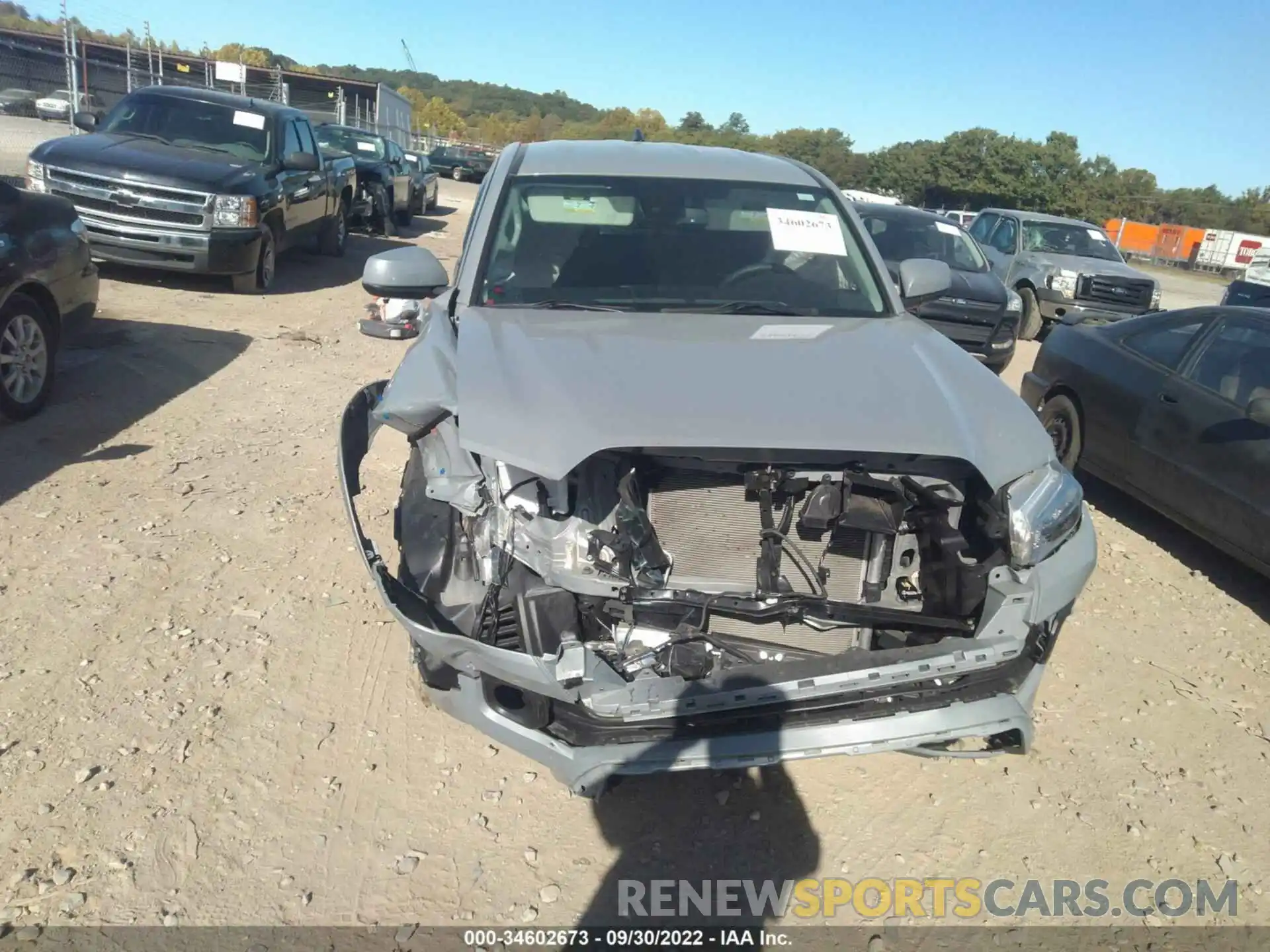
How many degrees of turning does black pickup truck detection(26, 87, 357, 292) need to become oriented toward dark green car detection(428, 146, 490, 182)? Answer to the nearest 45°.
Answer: approximately 135° to its right

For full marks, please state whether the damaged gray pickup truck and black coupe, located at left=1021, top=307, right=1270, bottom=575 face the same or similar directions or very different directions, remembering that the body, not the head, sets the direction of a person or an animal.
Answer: same or similar directions

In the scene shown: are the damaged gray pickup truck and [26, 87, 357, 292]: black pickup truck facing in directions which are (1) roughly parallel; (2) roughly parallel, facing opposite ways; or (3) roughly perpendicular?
roughly parallel

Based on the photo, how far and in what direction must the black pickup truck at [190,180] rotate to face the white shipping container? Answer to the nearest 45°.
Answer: approximately 135° to its left

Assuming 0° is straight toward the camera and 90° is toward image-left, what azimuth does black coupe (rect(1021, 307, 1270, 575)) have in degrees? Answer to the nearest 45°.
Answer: approximately 315°

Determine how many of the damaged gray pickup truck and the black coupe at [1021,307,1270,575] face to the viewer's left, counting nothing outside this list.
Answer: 0

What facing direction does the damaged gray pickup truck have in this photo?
toward the camera

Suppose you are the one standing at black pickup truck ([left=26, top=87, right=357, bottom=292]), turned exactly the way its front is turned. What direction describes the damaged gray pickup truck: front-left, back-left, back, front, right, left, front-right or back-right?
front-left

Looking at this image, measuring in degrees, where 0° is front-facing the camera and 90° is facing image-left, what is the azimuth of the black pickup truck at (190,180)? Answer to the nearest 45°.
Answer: approximately 45°

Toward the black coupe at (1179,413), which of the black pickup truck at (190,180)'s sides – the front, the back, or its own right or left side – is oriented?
left

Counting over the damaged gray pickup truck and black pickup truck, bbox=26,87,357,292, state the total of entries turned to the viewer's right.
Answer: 0
